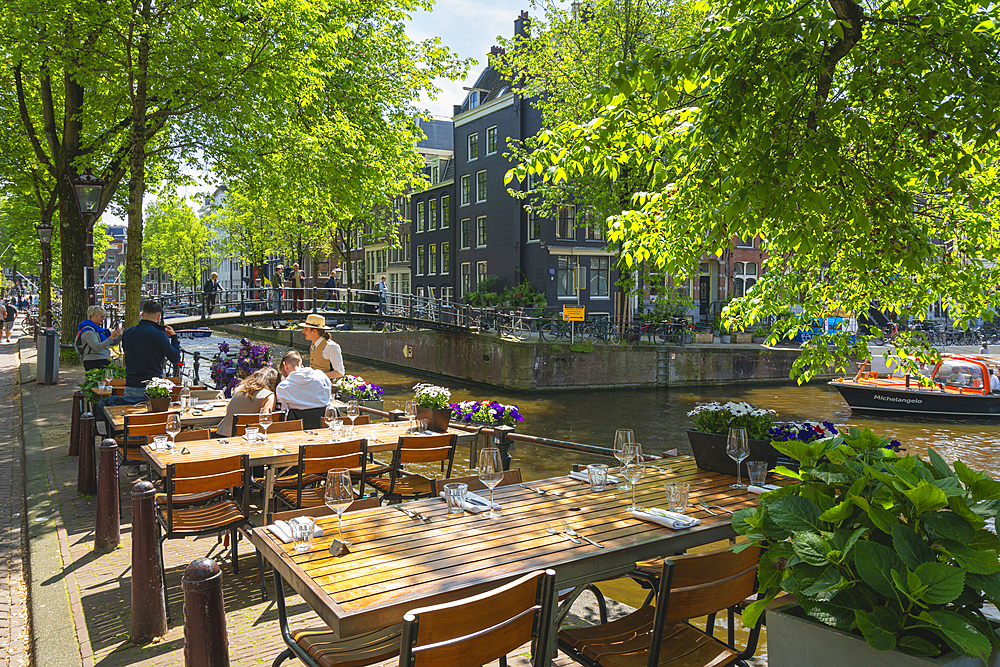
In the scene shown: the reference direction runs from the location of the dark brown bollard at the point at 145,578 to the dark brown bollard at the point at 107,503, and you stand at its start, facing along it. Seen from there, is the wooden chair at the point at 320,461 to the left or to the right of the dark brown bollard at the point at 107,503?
right

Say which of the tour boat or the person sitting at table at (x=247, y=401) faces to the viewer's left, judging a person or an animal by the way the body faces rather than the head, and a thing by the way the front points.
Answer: the tour boat

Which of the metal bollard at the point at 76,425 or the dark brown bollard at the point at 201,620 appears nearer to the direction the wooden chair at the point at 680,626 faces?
the metal bollard

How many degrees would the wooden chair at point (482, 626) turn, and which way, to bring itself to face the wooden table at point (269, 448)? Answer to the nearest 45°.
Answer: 0° — it already faces it

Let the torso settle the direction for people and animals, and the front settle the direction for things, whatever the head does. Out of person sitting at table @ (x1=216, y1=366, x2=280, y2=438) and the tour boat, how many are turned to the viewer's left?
1

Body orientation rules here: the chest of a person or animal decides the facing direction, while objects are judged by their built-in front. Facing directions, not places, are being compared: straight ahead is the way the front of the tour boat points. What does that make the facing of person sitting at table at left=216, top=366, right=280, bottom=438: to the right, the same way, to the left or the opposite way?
to the right

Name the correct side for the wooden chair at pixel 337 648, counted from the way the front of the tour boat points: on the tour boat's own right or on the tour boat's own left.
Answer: on the tour boat's own left

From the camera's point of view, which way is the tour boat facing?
to the viewer's left

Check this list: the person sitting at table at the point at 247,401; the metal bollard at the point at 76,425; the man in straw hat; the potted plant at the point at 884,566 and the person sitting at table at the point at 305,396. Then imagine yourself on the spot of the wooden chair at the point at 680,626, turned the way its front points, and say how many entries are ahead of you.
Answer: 4

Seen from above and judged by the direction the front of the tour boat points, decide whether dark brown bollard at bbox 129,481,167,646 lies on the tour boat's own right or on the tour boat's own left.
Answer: on the tour boat's own left

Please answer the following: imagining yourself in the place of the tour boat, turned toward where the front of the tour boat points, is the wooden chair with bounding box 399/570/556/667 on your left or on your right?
on your left

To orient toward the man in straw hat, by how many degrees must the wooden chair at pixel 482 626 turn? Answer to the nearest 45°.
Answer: approximately 45° to its right

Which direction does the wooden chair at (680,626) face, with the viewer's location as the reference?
facing away from the viewer and to the left of the viewer
